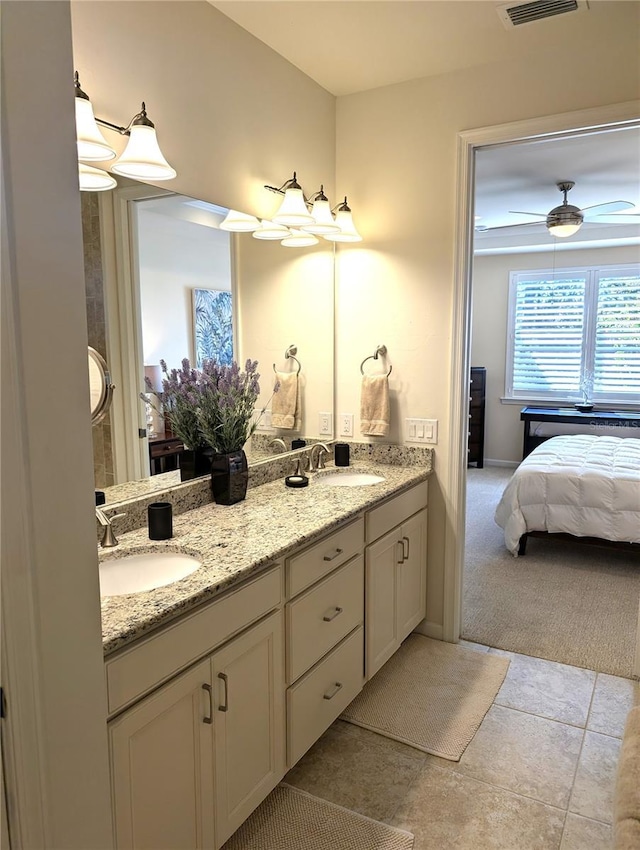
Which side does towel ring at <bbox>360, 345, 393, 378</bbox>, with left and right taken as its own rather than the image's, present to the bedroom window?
back

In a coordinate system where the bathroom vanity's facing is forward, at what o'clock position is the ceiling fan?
The ceiling fan is roughly at 9 o'clock from the bathroom vanity.

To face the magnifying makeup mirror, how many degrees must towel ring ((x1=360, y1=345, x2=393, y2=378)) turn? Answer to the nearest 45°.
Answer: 0° — it already faces it

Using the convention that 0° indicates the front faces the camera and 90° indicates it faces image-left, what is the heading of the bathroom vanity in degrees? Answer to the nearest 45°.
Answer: approximately 315°

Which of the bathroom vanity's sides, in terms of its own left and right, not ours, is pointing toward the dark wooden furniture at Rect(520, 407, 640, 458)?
left

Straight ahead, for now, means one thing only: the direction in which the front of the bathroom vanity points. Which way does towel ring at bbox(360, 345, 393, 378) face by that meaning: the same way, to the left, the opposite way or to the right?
to the right

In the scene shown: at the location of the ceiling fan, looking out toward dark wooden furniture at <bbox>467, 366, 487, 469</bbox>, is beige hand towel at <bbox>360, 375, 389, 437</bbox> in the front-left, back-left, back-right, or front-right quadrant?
back-left
